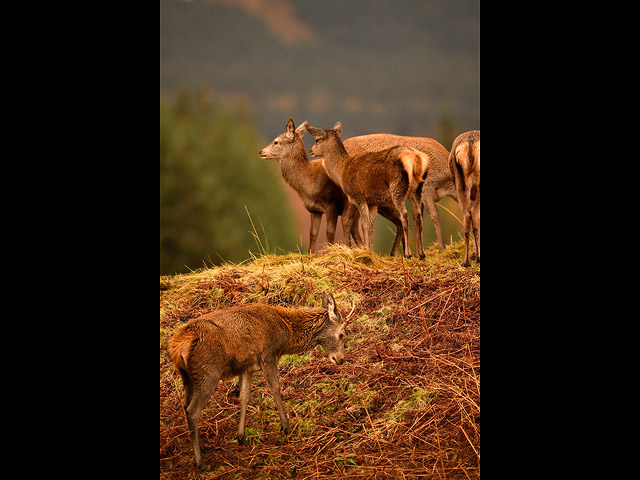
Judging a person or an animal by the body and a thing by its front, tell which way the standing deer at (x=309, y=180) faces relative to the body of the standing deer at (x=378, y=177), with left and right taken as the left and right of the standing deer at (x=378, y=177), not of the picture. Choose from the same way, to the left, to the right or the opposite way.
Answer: to the left

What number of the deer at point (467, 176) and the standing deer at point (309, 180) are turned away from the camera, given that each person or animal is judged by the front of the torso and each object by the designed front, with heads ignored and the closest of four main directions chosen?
1

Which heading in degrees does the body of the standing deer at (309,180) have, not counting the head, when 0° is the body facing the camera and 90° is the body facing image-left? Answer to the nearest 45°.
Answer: approximately 45°

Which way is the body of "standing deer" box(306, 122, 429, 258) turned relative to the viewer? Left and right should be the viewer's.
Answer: facing away from the viewer and to the left of the viewer

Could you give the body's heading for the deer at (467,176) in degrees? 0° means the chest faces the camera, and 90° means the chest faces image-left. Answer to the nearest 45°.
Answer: approximately 180°

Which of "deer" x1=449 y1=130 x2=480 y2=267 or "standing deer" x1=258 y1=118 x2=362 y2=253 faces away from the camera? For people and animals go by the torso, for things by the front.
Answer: the deer
